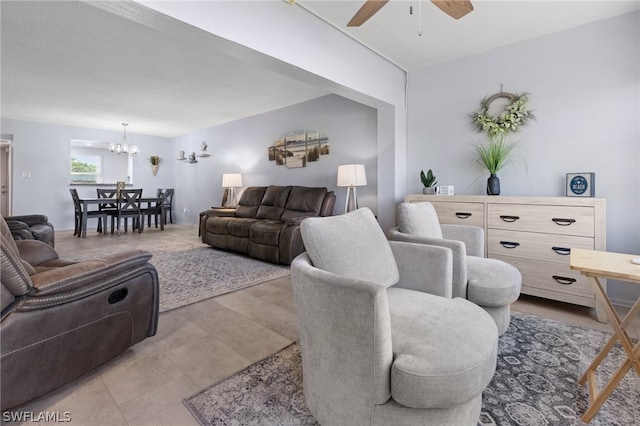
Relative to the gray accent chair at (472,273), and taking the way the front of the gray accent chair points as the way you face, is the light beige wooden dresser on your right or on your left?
on your left

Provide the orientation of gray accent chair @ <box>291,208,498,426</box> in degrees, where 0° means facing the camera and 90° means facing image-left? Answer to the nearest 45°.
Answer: approximately 315°

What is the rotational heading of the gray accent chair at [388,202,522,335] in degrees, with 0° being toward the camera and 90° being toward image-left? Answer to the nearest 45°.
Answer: approximately 315°

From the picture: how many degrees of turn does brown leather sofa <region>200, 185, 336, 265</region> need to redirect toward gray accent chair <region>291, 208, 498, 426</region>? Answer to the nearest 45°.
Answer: approximately 45° to its left

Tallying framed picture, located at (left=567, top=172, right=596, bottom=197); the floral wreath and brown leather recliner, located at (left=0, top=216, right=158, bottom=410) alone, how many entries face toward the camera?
2

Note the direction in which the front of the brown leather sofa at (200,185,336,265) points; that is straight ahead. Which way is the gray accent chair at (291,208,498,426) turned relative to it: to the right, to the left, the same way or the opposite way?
to the left

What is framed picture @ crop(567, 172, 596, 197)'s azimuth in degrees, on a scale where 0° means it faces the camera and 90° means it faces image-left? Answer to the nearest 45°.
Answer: approximately 0°

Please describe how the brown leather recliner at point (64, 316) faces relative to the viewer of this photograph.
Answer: facing away from the viewer and to the right of the viewer

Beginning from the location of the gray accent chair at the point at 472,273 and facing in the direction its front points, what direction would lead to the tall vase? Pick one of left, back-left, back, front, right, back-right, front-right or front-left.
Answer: back-left
